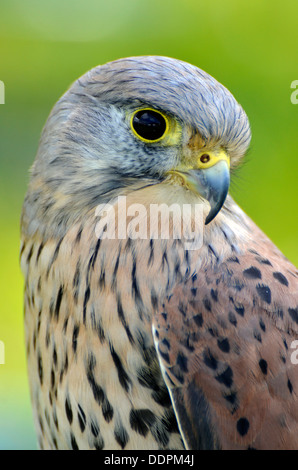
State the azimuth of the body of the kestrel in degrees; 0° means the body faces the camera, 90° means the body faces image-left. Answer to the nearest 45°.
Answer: approximately 45°
